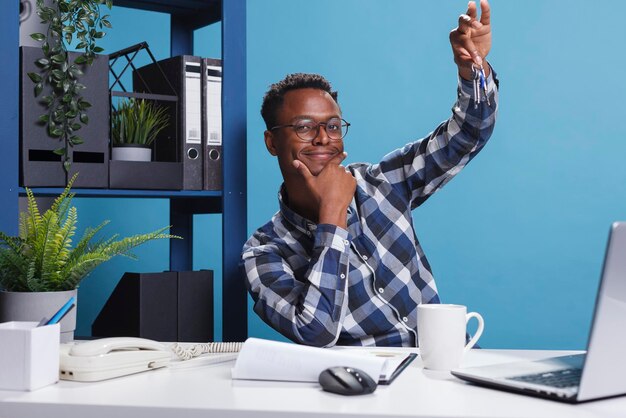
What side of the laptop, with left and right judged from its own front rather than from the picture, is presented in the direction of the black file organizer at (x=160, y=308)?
front

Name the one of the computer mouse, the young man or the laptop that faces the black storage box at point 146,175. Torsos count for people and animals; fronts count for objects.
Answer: the laptop

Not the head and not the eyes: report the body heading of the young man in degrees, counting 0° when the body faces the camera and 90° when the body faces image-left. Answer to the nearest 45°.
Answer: approximately 315°

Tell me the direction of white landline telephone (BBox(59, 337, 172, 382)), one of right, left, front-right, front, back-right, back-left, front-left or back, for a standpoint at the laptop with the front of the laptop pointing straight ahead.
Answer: front-left

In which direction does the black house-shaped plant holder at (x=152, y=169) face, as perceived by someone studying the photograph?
facing the viewer

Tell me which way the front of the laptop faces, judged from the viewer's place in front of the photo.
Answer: facing away from the viewer and to the left of the viewer

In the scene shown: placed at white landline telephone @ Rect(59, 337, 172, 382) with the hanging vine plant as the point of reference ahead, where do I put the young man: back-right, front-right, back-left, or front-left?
front-right

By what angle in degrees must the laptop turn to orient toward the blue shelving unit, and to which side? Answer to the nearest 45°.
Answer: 0° — it already faces it

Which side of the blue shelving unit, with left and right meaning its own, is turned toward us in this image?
front

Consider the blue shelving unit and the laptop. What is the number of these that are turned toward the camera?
1

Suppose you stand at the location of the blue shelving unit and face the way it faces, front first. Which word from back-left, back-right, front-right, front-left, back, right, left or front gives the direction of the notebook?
front

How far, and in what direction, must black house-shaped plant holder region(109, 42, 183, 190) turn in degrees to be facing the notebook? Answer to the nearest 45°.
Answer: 0° — it already faces it

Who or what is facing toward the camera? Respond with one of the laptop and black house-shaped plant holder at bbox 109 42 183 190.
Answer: the black house-shaped plant holder

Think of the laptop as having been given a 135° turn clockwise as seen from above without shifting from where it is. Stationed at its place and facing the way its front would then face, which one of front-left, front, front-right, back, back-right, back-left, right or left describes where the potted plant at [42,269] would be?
back
